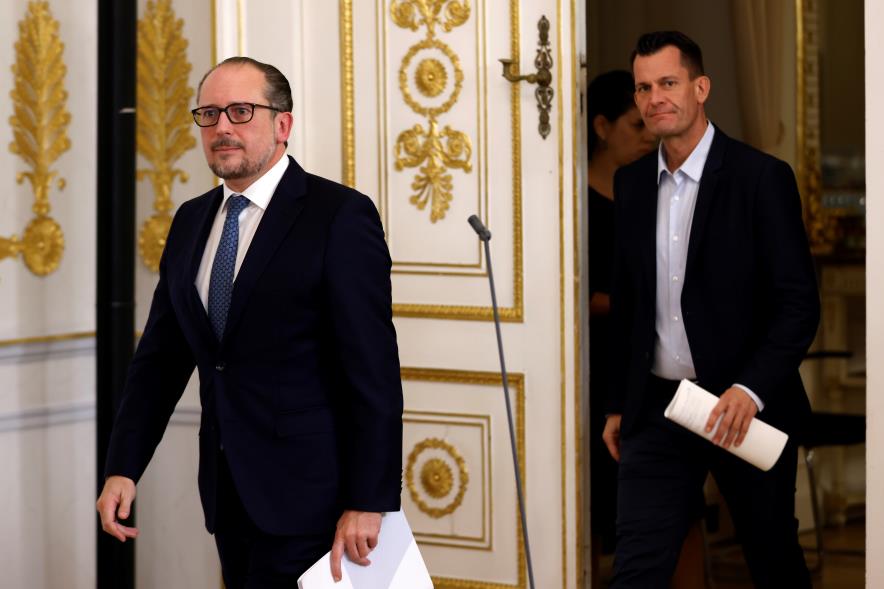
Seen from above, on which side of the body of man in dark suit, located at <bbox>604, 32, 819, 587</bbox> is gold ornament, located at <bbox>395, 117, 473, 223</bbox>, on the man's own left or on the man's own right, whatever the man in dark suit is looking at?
on the man's own right

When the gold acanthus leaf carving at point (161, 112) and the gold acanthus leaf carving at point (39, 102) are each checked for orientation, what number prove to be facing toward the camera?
2

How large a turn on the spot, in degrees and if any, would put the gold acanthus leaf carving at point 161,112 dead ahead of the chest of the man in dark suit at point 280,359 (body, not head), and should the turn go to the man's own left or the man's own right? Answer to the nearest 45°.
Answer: approximately 135° to the man's own right

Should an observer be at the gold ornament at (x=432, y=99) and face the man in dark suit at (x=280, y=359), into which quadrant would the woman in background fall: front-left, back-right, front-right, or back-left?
back-left

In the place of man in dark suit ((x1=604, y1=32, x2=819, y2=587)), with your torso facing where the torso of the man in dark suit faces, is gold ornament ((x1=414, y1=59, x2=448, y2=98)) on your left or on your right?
on your right

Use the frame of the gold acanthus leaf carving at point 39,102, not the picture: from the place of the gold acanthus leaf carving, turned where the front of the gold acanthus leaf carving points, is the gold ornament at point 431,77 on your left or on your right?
on your left

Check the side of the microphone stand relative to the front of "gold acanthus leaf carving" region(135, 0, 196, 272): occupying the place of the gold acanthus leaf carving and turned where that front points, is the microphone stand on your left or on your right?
on your left
